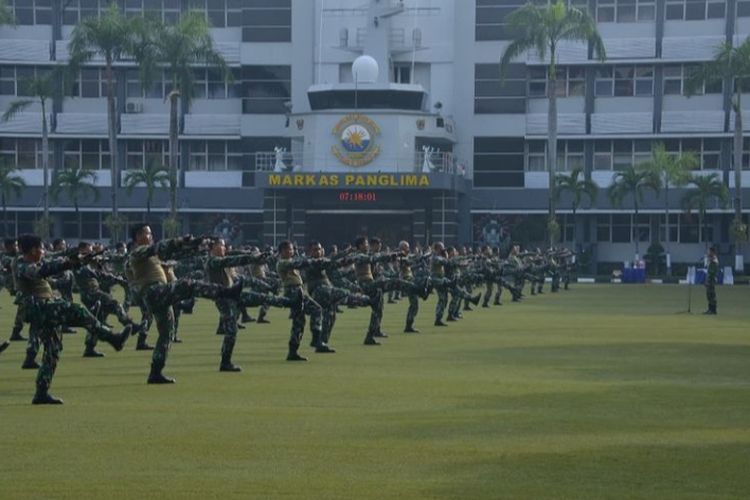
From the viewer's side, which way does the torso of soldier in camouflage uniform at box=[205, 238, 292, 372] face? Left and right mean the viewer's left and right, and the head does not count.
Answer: facing to the right of the viewer

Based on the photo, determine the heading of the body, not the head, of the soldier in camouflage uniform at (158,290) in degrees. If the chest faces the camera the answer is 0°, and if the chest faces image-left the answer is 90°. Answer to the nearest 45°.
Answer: approximately 270°

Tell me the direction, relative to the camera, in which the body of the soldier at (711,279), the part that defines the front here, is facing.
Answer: to the viewer's left

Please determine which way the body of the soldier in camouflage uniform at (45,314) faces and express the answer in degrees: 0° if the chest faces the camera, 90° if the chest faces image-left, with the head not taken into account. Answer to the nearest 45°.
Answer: approximately 270°

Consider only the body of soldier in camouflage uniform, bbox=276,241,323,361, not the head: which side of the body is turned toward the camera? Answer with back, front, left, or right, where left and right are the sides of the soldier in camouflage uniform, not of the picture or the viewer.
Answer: right

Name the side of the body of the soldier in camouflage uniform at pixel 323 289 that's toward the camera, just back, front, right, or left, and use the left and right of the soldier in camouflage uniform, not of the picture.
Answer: right
